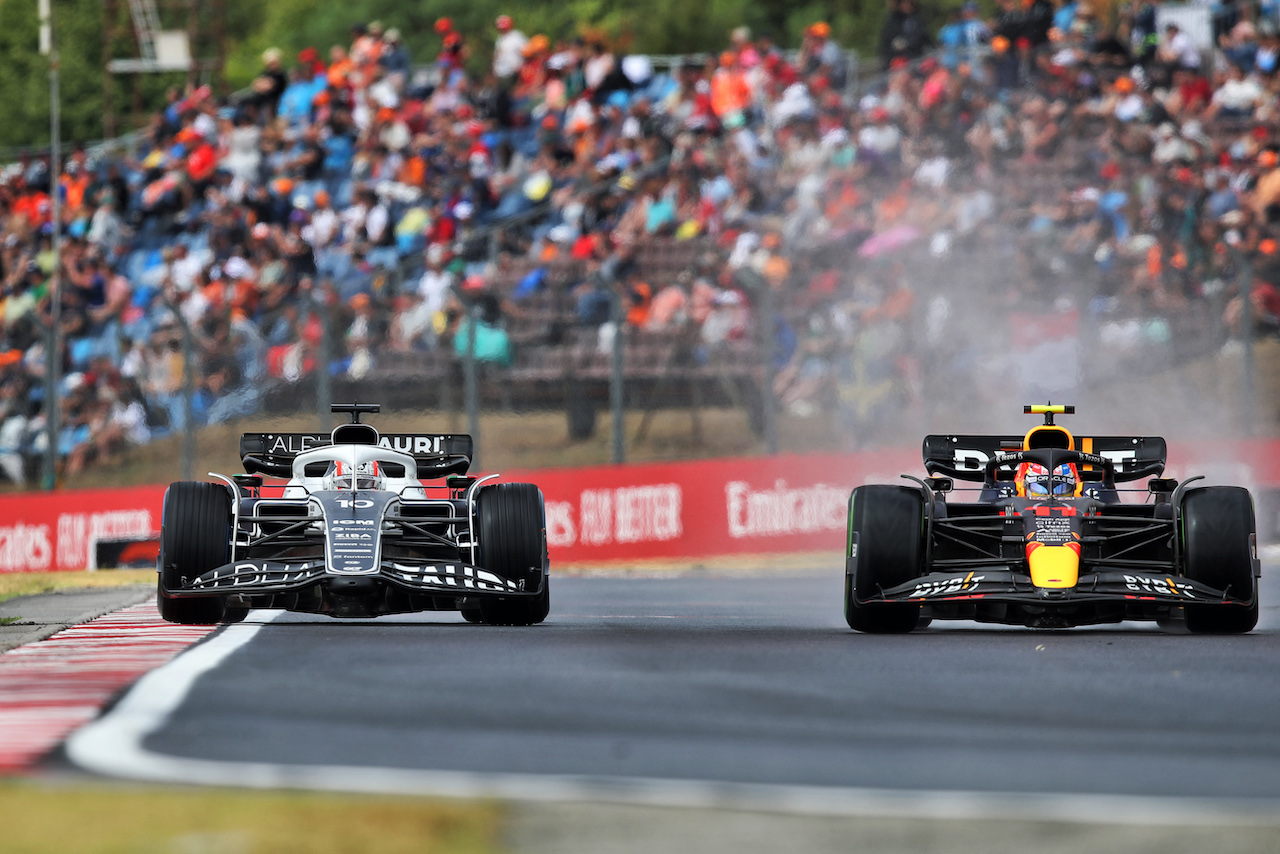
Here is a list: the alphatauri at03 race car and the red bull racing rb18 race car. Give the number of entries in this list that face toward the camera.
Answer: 2

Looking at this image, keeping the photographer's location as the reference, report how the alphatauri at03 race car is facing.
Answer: facing the viewer

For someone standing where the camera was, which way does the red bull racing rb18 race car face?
facing the viewer

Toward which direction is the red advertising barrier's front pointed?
toward the camera

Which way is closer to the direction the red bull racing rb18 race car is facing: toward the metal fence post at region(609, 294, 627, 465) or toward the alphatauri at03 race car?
the alphatauri at03 race car

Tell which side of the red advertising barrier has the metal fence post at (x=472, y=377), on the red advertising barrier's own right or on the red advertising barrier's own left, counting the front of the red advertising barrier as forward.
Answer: on the red advertising barrier's own right

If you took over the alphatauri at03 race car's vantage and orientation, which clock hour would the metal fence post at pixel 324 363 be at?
The metal fence post is roughly at 6 o'clock from the alphatauri at03 race car.

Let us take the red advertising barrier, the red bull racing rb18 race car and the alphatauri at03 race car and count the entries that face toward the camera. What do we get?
3

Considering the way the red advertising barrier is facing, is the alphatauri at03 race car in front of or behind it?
in front

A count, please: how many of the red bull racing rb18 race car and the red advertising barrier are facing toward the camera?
2

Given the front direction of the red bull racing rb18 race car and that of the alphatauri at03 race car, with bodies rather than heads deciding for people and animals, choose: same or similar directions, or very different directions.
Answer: same or similar directions
